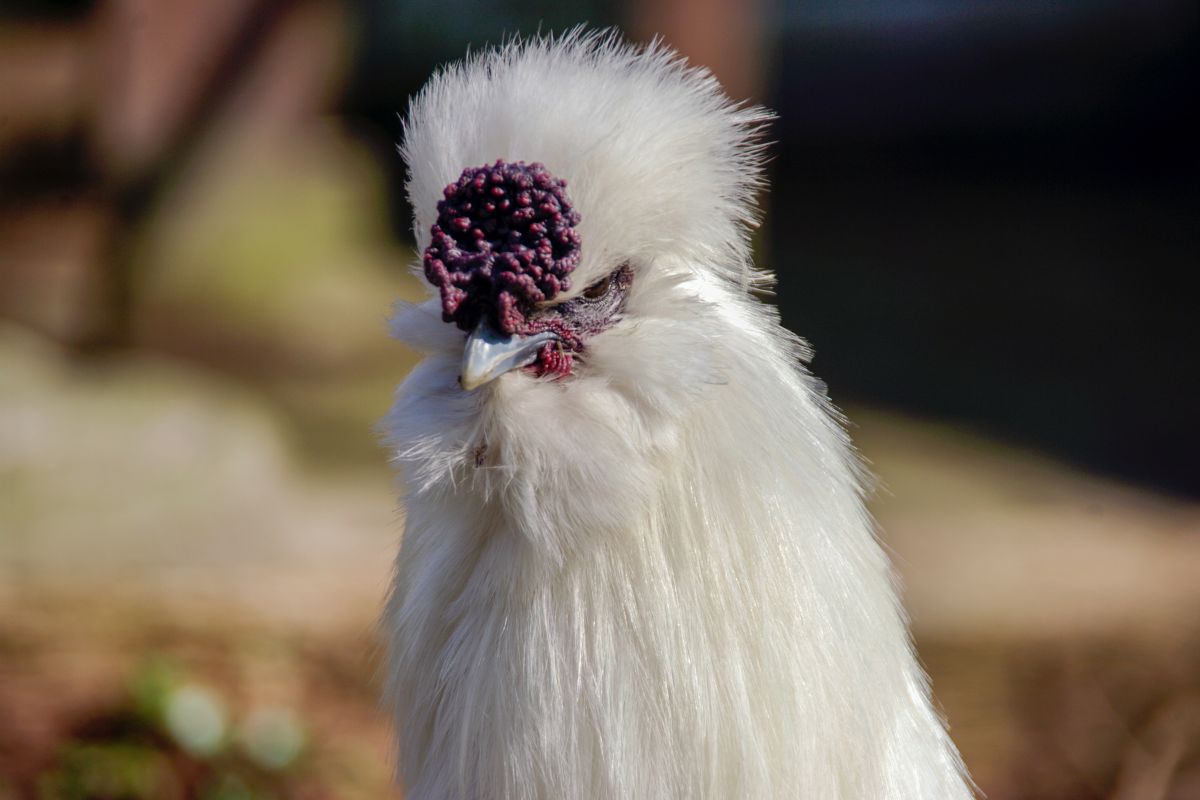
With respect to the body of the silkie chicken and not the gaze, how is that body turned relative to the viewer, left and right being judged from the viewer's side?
facing the viewer and to the left of the viewer
